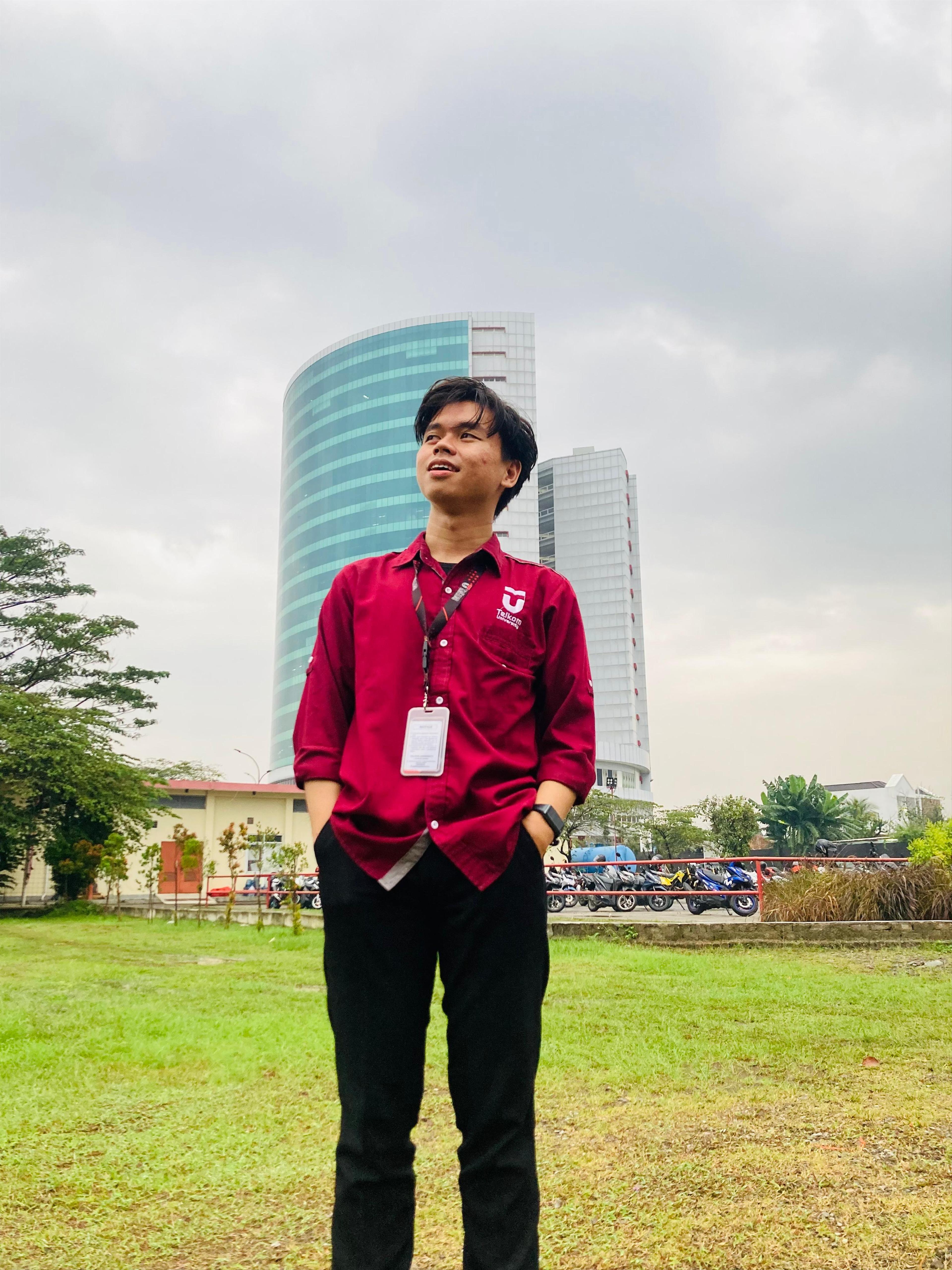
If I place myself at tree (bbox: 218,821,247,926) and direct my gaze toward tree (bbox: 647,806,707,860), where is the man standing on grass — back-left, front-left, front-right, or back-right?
back-right

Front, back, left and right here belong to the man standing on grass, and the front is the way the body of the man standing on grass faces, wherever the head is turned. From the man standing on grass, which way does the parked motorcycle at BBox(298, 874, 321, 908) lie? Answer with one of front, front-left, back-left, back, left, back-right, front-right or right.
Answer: back

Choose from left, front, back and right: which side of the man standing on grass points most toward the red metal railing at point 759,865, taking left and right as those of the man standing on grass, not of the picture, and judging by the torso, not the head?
back

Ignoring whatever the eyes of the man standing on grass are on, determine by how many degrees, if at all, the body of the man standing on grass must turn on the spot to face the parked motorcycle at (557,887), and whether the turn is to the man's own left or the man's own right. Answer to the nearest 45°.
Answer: approximately 180°

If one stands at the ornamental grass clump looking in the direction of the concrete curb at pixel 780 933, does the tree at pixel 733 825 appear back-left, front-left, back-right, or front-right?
back-right

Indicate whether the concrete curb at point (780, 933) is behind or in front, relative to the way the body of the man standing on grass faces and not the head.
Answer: behind

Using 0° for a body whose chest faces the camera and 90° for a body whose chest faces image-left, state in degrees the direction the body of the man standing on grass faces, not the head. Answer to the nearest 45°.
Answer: approximately 0°

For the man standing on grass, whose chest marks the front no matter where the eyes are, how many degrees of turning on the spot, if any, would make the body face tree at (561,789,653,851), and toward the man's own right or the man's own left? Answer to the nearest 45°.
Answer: approximately 180°

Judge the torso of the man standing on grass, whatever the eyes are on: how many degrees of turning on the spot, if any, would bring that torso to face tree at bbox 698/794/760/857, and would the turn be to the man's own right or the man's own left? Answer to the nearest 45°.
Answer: approximately 180°

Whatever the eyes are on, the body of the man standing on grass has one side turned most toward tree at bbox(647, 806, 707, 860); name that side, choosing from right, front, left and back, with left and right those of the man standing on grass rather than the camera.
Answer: back

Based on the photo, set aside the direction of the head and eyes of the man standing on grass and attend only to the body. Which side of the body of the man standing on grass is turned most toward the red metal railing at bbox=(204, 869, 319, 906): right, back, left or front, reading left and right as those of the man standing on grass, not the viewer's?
back

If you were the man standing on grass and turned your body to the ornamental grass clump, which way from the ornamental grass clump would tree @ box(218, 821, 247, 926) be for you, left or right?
left
